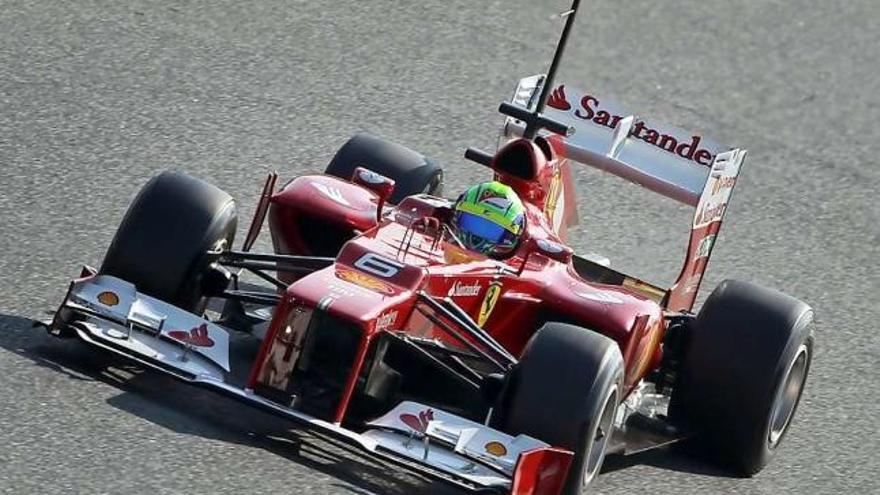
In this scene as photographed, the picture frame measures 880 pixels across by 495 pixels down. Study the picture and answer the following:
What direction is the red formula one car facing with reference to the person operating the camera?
facing the viewer and to the left of the viewer
